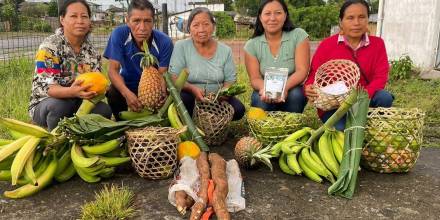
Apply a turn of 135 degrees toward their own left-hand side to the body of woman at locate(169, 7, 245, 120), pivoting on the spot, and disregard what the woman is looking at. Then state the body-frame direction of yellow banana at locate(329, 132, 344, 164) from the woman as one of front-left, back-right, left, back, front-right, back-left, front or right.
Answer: right

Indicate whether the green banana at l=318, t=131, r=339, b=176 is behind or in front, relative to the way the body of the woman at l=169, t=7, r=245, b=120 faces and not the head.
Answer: in front

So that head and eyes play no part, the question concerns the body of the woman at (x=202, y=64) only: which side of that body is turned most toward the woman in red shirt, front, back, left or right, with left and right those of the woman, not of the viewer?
left

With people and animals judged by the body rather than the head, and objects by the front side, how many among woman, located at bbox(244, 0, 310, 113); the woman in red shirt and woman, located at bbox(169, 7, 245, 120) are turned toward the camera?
3

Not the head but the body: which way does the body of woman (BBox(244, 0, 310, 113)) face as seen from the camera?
toward the camera

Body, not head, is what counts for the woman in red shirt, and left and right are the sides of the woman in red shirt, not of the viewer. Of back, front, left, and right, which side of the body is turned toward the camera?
front

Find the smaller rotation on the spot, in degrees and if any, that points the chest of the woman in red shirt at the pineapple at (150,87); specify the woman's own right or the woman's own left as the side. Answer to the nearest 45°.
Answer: approximately 45° to the woman's own right

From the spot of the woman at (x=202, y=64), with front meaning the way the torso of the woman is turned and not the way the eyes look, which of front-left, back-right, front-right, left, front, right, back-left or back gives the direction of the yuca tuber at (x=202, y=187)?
front

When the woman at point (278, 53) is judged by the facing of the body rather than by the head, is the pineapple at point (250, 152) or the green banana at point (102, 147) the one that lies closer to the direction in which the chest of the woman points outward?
the pineapple

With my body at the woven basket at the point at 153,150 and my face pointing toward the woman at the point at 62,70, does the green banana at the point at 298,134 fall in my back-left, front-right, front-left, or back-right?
back-right

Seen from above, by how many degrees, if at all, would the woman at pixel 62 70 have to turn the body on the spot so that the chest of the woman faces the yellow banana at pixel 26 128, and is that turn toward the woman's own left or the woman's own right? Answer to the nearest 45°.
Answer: approximately 45° to the woman's own right

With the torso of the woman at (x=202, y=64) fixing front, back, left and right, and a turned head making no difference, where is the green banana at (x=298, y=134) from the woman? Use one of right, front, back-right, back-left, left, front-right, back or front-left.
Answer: front-left

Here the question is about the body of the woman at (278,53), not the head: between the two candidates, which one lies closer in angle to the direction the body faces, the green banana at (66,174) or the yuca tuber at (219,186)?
the yuca tuber

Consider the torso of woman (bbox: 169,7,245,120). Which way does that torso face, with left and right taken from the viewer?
facing the viewer

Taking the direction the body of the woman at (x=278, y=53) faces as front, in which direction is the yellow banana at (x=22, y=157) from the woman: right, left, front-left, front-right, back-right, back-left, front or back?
front-right

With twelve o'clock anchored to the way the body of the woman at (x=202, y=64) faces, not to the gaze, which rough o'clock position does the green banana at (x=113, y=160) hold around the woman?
The green banana is roughly at 1 o'clock from the woman.
